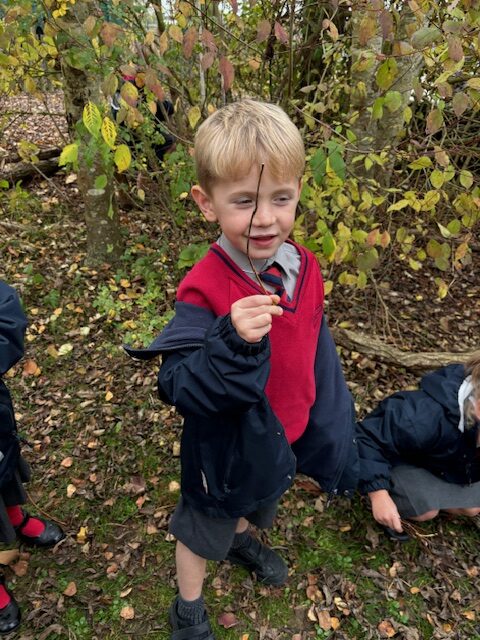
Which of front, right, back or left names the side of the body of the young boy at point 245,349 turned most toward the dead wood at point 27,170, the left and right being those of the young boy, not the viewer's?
back

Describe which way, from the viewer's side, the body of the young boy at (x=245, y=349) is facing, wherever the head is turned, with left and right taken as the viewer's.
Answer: facing the viewer and to the right of the viewer

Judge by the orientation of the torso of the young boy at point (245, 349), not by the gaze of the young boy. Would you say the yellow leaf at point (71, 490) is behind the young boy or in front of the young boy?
behind

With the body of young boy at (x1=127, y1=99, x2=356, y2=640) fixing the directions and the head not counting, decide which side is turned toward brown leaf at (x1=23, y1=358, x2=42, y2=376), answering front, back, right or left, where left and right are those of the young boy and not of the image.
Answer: back

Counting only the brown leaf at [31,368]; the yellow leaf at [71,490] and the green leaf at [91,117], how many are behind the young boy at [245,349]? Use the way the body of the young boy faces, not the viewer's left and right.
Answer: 3

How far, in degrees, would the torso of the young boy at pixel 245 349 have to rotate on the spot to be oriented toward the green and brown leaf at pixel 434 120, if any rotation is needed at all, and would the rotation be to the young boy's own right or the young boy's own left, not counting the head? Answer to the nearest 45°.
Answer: approximately 90° to the young boy's own left

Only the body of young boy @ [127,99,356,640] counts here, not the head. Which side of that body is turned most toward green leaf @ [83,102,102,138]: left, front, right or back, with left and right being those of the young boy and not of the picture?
back
